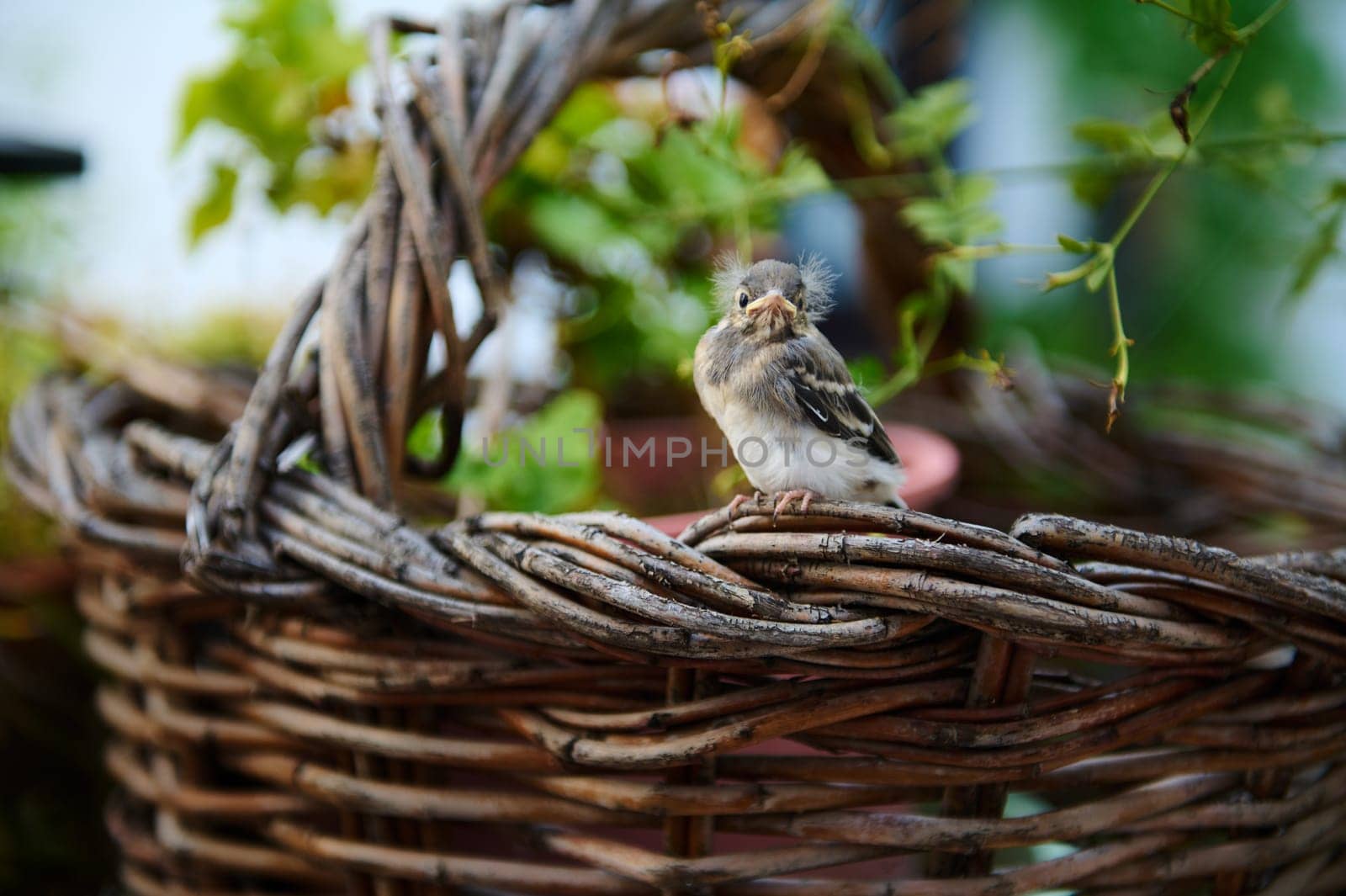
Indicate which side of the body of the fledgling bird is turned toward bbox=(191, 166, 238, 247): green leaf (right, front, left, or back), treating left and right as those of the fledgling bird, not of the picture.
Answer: right

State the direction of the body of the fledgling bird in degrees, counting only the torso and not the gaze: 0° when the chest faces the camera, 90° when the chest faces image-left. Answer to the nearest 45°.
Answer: approximately 45°
